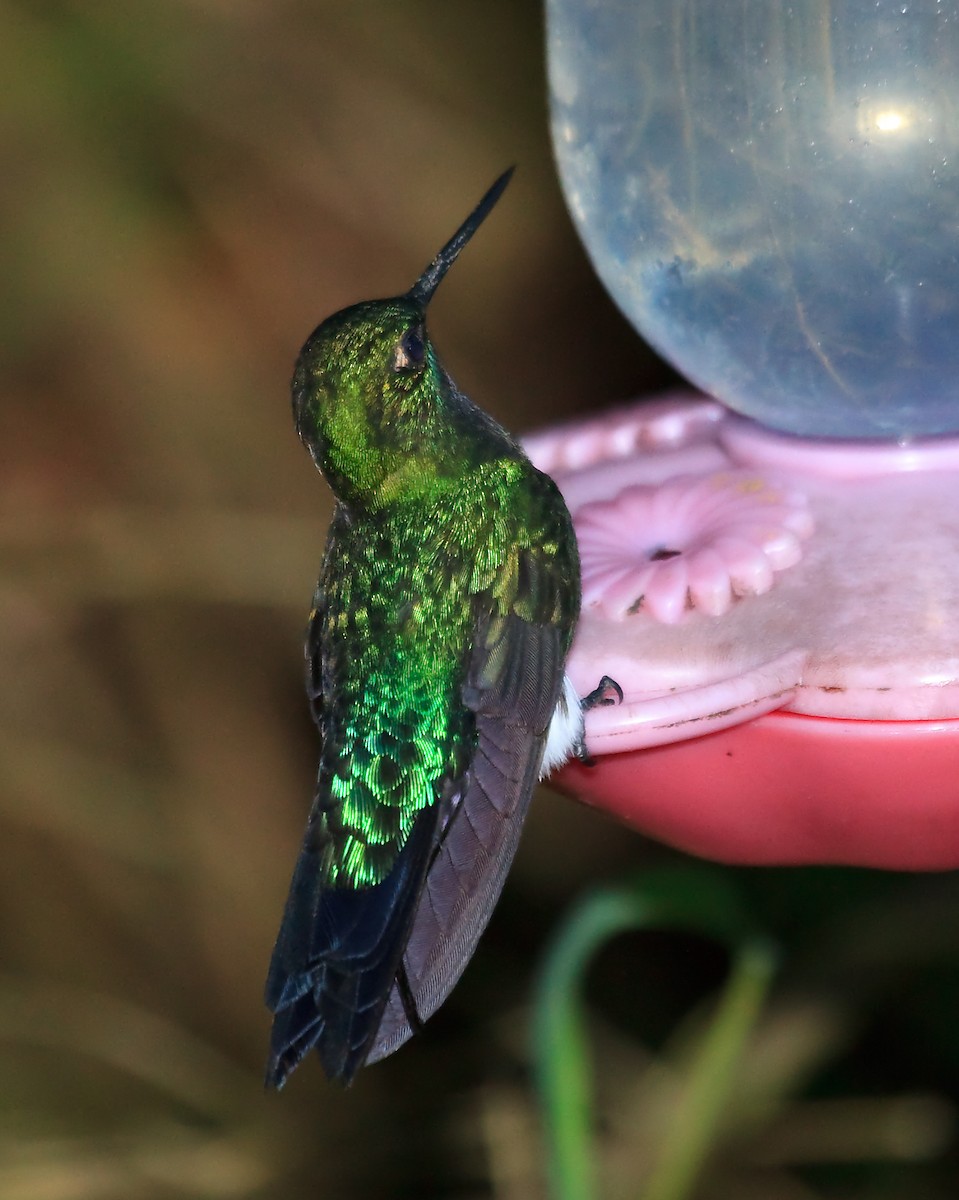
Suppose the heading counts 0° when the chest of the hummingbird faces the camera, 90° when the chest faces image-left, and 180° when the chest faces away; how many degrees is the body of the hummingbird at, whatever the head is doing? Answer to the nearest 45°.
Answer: approximately 225°
